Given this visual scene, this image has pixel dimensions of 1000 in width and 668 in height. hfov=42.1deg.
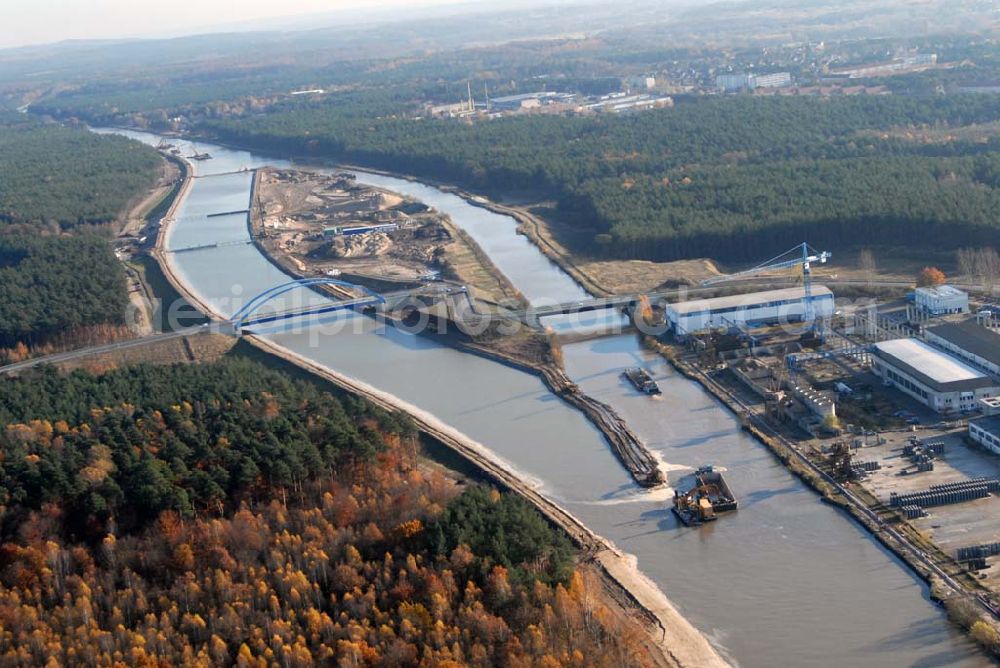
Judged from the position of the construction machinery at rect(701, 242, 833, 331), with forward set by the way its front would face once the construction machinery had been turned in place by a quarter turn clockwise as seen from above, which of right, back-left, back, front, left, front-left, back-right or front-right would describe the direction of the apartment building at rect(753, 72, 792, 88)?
front

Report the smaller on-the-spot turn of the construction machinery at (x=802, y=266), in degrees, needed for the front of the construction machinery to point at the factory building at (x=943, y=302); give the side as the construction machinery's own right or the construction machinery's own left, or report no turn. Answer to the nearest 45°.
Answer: approximately 135° to the construction machinery's own left

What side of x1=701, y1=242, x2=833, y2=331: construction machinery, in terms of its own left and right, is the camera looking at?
left

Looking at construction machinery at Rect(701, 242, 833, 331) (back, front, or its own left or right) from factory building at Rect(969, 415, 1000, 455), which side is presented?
left

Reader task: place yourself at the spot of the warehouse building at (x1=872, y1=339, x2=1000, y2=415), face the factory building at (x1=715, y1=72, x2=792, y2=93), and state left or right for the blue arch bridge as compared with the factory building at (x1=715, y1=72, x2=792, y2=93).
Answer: left

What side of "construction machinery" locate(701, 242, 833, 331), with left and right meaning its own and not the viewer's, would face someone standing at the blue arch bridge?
front

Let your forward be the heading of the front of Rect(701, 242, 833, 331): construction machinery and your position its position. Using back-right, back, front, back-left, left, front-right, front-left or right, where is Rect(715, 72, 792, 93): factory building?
right

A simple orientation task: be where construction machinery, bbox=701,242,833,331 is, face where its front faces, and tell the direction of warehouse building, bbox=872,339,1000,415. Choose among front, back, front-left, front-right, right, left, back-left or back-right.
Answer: left

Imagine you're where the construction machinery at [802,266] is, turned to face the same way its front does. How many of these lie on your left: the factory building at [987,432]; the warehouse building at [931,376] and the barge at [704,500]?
3

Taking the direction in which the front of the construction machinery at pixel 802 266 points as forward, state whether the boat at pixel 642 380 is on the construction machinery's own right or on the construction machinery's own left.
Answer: on the construction machinery's own left

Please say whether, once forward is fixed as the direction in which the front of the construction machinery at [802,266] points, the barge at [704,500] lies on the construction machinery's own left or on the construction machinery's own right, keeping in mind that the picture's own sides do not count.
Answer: on the construction machinery's own left

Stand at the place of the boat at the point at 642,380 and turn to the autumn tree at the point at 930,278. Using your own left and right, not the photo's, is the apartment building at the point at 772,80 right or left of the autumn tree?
left

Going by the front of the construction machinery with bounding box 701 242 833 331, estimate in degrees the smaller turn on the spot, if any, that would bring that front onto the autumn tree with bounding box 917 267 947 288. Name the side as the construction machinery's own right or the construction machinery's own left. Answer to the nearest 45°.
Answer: approximately 135° to the construction machinery's own left
